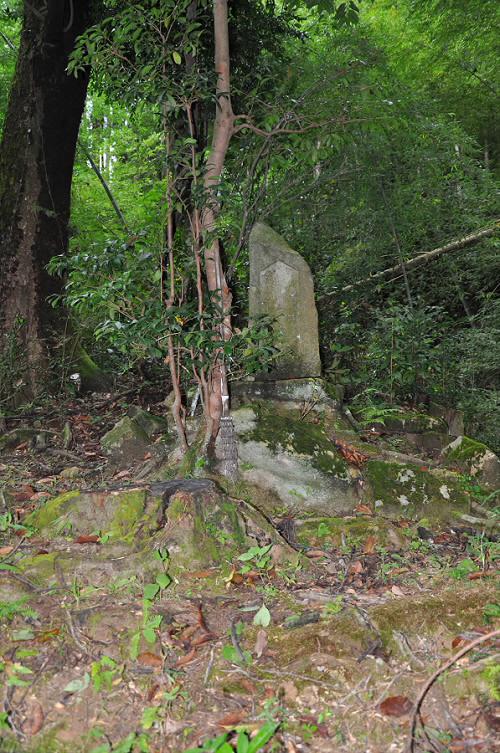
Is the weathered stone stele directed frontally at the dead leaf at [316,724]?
yes

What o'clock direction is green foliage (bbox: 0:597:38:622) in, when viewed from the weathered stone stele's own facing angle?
The green foliage is roughly at 1 o'clock from the weathered stone stele.

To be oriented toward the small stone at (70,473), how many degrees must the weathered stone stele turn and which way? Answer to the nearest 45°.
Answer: approximately 90° to its right

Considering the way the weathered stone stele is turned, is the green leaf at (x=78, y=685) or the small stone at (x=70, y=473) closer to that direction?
the green leaf

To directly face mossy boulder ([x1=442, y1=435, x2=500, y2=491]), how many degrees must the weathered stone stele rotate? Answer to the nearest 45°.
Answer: approximately 90° to its left

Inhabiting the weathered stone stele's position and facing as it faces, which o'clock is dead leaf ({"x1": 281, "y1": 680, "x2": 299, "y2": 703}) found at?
The dead leaf is roughly at 12 o'clock from the weathered stone stele.

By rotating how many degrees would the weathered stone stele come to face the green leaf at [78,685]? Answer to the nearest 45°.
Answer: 0° — it already faces it

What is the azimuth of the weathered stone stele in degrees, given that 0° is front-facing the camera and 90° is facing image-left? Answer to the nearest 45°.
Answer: approximately 0°
